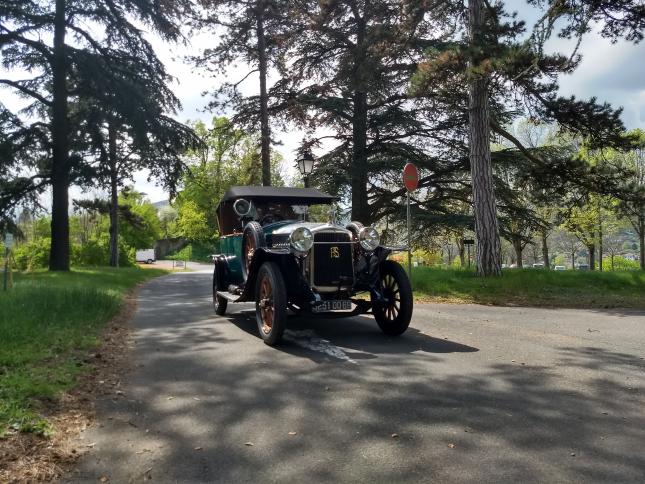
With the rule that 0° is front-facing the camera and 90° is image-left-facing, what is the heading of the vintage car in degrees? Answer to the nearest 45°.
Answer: approximately 315°

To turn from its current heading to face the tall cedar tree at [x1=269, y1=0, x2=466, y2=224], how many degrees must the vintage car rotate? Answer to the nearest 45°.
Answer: approximately 135° to its left

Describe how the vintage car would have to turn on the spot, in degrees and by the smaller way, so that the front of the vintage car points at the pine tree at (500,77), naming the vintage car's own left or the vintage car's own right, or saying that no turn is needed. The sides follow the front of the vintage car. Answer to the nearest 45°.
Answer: approximately 90° to the vintage car's own left

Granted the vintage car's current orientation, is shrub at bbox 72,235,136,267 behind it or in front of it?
behind

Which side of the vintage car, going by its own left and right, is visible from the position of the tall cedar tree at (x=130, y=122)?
back

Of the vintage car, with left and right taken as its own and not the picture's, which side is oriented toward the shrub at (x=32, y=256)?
back
